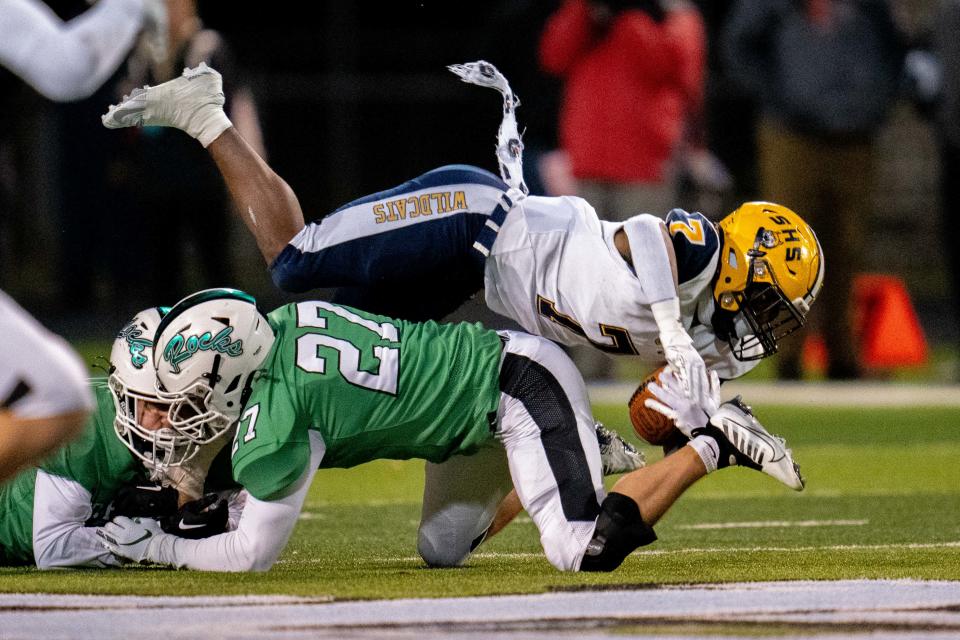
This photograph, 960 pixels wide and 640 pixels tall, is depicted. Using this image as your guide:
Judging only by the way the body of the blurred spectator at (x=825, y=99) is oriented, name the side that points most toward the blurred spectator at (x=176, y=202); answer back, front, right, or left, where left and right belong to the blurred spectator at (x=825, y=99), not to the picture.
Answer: right

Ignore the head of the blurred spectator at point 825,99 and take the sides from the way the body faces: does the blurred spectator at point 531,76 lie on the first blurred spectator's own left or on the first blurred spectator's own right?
on the first blurred spectator's own right

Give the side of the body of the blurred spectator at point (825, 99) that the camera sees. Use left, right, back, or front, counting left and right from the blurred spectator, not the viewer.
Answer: front

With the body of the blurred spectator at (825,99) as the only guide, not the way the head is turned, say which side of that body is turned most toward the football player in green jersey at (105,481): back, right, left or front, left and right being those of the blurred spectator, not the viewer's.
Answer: front

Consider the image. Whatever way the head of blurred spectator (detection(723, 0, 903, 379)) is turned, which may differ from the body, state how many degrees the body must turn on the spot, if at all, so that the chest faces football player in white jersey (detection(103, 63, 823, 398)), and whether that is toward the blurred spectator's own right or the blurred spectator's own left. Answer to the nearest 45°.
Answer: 0° — they already face them

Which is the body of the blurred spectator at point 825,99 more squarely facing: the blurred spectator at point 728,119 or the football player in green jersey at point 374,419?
the football player in green jersey

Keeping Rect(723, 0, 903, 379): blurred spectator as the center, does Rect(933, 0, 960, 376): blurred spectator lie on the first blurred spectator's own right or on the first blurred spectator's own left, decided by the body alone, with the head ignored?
on the first blurred spectator's own left

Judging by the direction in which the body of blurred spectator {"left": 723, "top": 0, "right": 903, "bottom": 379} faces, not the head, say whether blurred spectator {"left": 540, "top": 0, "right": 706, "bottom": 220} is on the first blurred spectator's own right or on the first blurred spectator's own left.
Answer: on the first blurred spectator's own right
